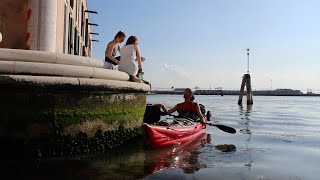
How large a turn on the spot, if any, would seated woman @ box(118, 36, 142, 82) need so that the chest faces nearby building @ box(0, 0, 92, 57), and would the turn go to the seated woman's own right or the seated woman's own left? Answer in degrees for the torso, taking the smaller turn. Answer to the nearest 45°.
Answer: approximately 135° to the seated woman's own left

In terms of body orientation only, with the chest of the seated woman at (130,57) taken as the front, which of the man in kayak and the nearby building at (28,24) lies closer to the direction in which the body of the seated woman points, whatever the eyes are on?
the man in kayak

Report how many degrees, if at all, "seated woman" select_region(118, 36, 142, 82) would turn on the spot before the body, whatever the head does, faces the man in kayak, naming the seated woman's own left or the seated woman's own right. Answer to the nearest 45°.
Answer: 0° — they already face them

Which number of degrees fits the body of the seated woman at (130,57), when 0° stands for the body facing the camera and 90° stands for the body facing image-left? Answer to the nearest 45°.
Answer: approximately 225°
